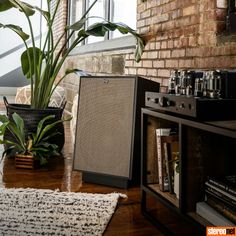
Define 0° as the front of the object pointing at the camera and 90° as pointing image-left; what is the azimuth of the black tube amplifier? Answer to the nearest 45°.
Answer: approximately 45°

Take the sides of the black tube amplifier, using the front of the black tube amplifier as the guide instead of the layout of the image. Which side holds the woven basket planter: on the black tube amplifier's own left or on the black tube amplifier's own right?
on the black tube amplifier's own right

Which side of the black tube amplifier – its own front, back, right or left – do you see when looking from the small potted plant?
right

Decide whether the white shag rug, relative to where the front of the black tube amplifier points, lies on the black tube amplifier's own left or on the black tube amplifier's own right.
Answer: on the black tube amplifier's own right

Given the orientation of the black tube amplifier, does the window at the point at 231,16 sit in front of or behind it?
behind
